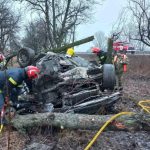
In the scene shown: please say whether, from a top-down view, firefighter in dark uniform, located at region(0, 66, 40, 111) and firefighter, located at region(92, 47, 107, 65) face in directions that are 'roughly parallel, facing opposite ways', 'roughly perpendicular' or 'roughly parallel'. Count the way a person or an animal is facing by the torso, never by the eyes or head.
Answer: roughly parallel, facing opposite ways

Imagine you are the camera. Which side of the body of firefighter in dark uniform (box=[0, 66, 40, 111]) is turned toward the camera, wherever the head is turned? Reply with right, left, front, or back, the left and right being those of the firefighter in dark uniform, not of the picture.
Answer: right

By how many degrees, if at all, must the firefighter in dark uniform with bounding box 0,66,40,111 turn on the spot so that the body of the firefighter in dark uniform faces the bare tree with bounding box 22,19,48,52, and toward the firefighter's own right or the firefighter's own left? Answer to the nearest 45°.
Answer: approximately 90° to the firefighter's own left

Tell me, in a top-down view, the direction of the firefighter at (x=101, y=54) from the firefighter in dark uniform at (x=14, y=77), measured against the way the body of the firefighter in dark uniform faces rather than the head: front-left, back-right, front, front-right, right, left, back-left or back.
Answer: front-left

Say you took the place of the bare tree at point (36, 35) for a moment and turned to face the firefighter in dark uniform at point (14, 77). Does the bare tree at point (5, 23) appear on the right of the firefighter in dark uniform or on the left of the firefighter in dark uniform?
right

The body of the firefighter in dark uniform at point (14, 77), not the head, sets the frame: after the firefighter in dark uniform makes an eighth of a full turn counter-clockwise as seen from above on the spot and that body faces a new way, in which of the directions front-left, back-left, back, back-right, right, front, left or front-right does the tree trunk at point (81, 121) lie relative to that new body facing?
right

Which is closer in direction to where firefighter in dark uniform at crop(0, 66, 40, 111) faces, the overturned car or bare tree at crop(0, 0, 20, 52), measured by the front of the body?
the overturned car

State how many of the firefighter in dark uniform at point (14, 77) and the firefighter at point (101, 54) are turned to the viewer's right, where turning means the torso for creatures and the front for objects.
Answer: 1

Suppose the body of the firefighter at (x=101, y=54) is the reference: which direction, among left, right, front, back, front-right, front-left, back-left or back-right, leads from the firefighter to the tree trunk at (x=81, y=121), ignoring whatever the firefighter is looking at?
left

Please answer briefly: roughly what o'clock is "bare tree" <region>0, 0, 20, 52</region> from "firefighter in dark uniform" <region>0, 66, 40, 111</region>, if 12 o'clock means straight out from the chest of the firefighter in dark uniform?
The bare tree is roughly at 9 o'clock from the firefighter in dark uniform.

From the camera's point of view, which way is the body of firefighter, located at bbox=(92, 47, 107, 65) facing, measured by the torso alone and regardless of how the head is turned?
to the viewer's left
